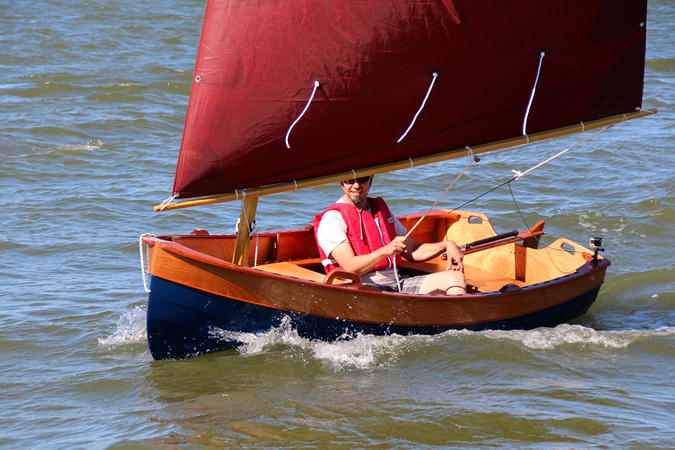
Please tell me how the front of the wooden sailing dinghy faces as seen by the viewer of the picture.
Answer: facing the viewer and to the left of the viewer
